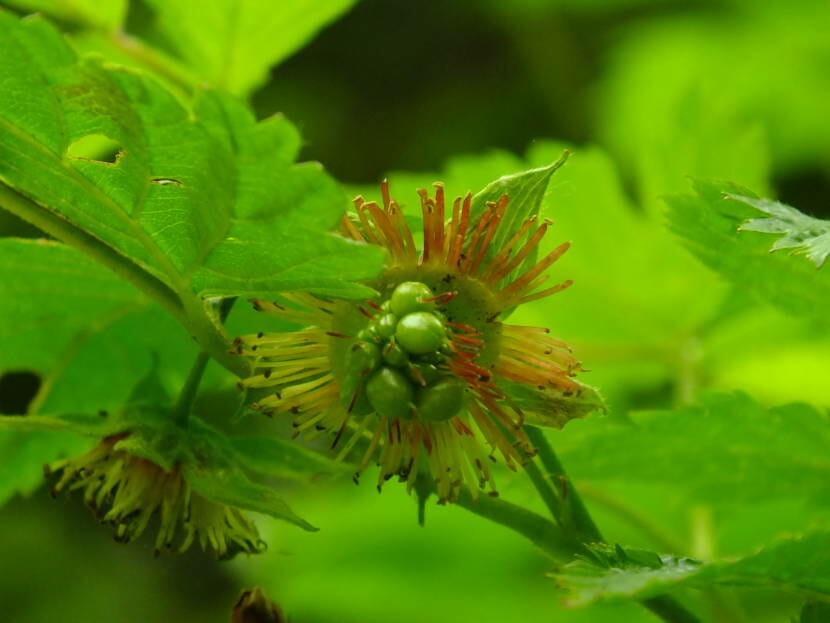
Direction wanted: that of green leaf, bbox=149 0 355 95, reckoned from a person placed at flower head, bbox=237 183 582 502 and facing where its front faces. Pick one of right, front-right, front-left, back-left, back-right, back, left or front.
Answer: back-right

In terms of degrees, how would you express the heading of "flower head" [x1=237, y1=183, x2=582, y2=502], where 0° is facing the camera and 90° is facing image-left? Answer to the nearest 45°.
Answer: approximately 0°

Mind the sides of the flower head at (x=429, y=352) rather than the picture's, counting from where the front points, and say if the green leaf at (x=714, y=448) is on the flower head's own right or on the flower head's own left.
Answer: on the flower head's own left

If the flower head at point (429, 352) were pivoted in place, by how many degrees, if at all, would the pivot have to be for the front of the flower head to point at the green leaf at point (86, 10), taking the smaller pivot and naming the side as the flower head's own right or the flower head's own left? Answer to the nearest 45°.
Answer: approximately 135° to the flower head's own right
